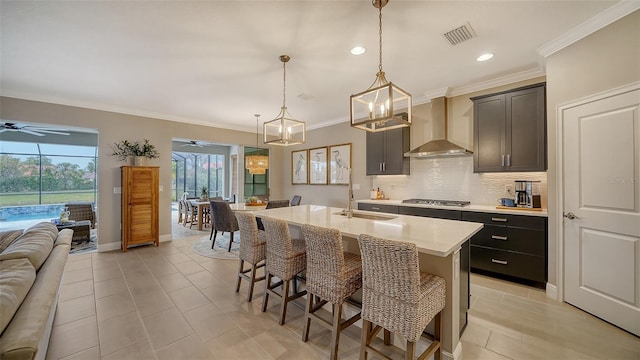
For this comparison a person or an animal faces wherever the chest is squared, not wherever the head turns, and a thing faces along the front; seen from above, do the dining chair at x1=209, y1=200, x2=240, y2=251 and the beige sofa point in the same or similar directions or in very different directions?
very different directions

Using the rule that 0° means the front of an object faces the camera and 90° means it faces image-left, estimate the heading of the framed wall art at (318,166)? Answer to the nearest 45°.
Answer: approximately 45°

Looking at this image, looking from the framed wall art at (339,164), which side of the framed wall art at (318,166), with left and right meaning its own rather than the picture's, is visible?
left

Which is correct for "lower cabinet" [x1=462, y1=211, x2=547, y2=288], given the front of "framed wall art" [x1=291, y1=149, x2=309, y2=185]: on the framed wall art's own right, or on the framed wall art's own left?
on the framed wall art's own left

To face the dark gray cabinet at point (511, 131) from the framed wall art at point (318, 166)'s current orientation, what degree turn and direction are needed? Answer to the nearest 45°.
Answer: approximately 90° to its left

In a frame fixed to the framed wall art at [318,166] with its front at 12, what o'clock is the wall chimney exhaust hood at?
The wall chimney exhaust hood is roughly at 9 o'clock from the framed wall art.

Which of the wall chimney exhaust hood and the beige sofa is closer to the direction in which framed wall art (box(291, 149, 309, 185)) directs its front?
the beige sofa

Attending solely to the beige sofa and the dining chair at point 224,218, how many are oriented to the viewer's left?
1

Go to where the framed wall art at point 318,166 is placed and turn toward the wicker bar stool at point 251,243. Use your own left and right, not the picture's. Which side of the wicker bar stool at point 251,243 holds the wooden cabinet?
right
